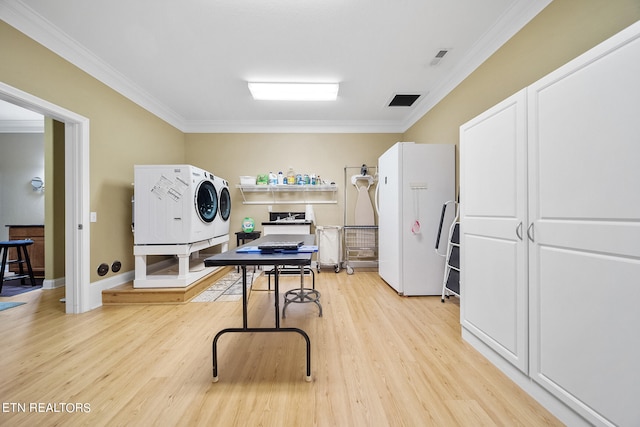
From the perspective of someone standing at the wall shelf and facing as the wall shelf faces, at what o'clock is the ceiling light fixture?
The ceiling light fixture is roughly at 12 o'clock from the wall shelf.

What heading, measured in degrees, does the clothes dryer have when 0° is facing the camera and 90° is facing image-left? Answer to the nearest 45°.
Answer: approximately 315°

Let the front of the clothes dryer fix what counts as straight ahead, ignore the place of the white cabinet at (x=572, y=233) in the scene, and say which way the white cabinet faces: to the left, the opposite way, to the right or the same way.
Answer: the opposite way

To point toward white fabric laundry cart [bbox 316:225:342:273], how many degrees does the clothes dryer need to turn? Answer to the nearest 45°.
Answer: approximately 45° to its left

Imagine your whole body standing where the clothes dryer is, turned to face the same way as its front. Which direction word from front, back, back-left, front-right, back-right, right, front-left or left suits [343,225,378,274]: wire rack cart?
front-left

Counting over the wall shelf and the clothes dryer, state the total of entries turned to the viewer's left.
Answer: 0

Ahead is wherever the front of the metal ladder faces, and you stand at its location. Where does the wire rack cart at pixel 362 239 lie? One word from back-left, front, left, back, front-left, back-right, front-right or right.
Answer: right
